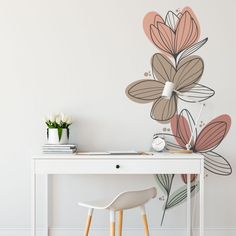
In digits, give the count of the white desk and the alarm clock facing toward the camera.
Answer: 2

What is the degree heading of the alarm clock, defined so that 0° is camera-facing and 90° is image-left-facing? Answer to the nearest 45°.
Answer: approximately 0°

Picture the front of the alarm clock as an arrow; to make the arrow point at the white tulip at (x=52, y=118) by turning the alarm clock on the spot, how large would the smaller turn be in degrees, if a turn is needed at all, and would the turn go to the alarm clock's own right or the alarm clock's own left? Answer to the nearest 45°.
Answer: approximately 90° to the alarm clock's own right

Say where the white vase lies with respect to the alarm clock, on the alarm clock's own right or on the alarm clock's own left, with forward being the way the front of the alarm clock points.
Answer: on the alarm clock's own right
